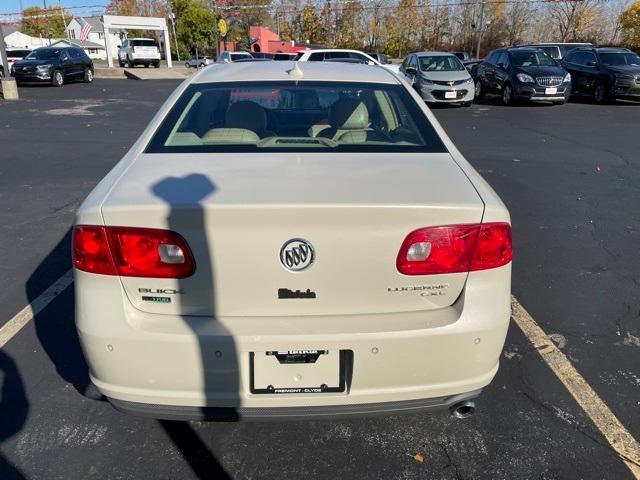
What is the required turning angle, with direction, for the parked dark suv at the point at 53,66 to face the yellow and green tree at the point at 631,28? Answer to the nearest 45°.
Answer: approximately 135° to its left

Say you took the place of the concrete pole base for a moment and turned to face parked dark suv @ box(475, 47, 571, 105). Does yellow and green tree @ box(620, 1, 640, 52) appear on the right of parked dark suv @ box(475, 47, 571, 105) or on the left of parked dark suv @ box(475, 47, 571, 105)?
left

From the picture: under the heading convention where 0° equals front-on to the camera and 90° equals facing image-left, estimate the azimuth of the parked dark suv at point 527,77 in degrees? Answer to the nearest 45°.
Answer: approximately 315°

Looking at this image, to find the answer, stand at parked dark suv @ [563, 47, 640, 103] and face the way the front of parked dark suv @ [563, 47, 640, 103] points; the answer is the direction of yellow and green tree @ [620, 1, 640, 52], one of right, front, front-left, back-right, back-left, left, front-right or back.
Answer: back-left

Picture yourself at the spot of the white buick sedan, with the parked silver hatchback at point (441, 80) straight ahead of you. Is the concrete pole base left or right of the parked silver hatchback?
left

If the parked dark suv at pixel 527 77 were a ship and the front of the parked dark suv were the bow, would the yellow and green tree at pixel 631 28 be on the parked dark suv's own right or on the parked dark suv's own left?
on the parked dark suv's own left

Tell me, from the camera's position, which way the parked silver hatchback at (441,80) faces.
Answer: facing the viewer and to the right of the viewer

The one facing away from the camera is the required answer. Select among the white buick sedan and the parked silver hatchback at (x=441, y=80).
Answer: the white buick sedan

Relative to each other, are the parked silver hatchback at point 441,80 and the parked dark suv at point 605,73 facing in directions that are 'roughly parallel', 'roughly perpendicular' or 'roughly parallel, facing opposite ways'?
roughly parallel

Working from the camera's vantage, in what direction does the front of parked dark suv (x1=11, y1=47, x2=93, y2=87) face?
facing the viewer and to the left of the viewer

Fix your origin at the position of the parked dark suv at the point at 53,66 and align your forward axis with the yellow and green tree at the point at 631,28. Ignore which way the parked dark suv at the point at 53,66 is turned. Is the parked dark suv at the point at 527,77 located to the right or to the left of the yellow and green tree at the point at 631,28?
right

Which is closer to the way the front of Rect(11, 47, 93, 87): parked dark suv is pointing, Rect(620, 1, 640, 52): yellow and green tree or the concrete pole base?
the concrete pole base

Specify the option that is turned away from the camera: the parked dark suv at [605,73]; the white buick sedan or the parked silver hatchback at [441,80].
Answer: the white buick sedan

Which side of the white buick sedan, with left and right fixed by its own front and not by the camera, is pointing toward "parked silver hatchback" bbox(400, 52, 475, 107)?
front

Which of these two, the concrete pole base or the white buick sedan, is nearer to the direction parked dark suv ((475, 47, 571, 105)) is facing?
the white buick sedan

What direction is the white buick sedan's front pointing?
away from the camera

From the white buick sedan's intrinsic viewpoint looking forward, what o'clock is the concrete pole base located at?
The concrete pole base is roughly at 11 o'clock from the white buick sedan.

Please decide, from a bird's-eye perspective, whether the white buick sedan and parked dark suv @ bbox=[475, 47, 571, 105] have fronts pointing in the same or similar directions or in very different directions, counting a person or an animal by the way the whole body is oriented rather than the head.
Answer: very different directions

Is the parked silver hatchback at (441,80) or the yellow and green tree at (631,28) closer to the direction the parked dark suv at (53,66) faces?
the parked silver hatchback

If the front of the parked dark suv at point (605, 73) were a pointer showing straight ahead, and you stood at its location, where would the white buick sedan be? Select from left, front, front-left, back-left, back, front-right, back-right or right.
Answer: front-right

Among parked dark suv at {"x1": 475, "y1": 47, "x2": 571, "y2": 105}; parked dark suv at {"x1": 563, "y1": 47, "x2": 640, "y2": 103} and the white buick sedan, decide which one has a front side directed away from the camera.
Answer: the white buick sedan
